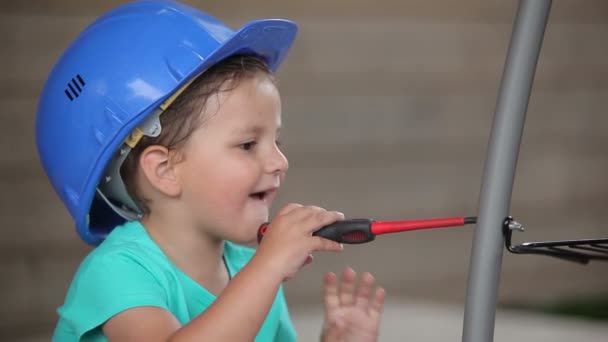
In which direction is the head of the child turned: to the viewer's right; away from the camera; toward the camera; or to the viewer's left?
to the viewer's right

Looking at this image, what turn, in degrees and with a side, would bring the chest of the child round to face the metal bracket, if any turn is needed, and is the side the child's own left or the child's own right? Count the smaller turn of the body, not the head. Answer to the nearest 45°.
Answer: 0° — they already face it

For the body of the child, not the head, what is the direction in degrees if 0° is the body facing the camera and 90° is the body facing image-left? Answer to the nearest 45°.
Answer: approximately 315°

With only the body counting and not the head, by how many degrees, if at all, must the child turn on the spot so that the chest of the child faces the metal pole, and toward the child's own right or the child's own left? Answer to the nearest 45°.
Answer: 0° — they already face it
